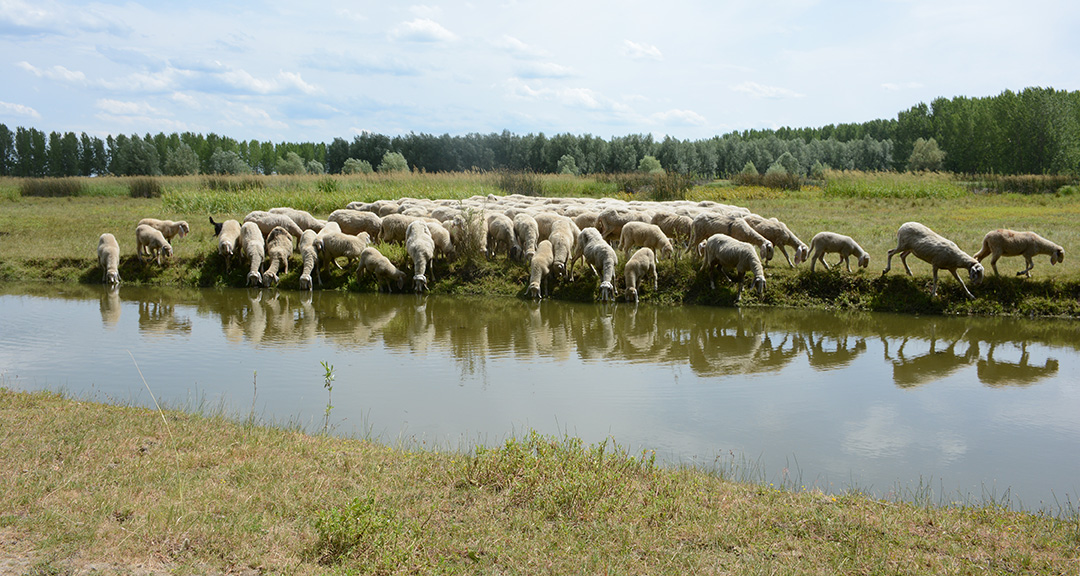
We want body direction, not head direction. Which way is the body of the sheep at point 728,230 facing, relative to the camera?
to the viewer's right

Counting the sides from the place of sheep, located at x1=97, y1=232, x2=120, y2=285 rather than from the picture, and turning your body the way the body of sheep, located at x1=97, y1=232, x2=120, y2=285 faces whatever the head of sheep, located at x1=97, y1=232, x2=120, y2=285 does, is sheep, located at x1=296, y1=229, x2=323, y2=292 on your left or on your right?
on your left

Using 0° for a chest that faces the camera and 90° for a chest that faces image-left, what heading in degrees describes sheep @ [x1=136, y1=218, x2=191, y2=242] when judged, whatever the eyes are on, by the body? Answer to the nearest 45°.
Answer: approximately 270°

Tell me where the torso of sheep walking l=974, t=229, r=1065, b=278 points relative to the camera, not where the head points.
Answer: to the viewer's right

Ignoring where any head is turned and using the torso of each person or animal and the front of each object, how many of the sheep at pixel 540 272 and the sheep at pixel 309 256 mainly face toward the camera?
2

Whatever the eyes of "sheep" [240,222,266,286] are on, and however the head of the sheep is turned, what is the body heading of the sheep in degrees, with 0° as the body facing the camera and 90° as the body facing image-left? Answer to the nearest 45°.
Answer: approximately 0°

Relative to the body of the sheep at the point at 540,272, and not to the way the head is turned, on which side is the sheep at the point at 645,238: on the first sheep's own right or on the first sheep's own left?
on the first sheep's own left

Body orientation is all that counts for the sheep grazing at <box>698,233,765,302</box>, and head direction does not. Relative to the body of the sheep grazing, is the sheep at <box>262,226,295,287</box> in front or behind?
behind

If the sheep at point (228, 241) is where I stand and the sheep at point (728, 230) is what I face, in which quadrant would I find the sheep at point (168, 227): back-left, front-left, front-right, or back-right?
back-left

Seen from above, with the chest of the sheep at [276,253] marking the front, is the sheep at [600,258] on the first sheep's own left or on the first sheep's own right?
on the first sheep's own left
